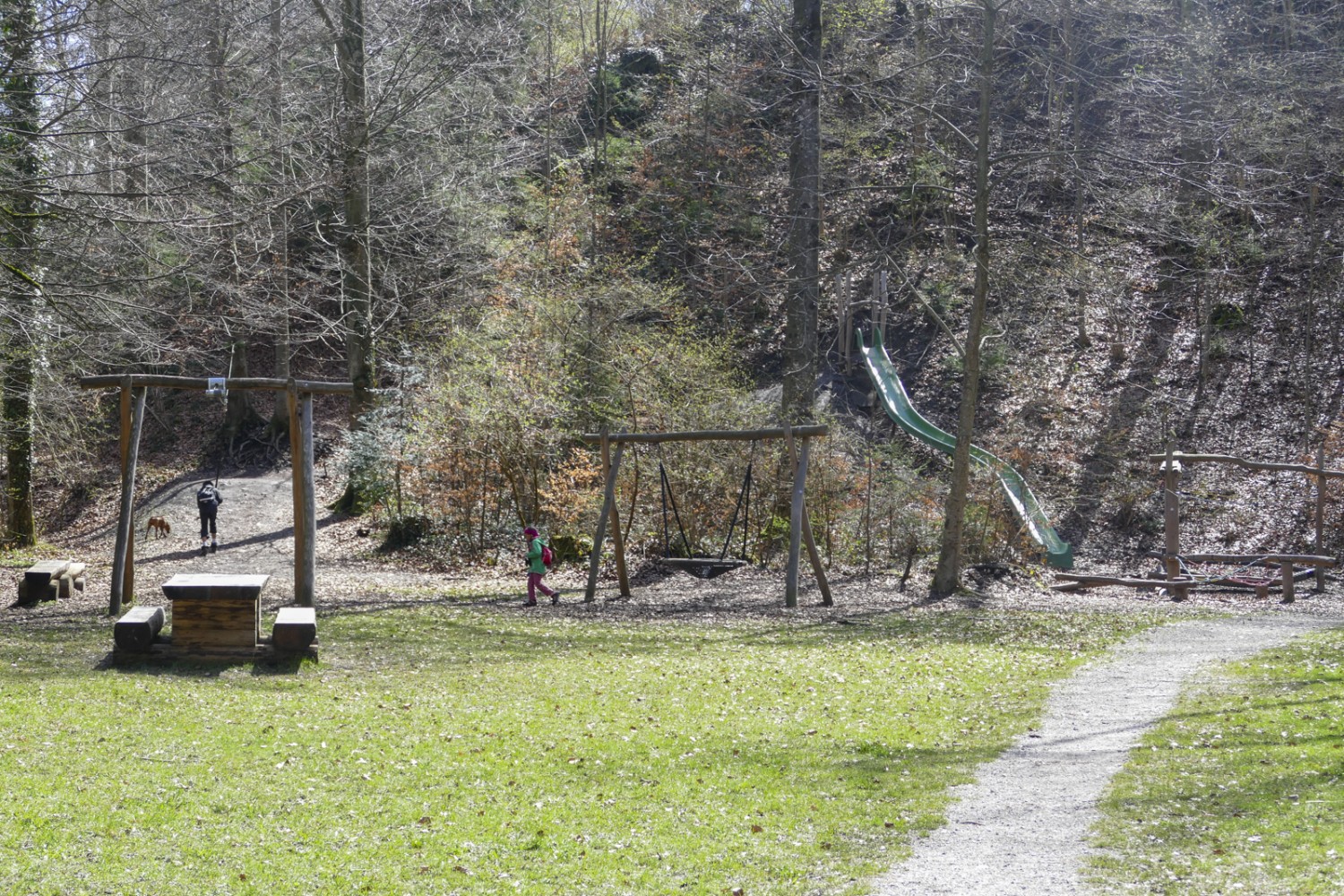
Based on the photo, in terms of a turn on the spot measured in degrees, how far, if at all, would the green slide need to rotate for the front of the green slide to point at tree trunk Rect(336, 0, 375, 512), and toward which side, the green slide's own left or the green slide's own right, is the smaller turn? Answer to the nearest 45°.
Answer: approximately 135° to the green slide's own right

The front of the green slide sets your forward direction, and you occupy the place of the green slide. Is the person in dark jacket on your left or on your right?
on your right

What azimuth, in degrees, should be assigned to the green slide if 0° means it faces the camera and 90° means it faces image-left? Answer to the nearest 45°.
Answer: approximately 315°

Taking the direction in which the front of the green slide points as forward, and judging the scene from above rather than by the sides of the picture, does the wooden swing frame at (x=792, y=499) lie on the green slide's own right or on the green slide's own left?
on the green slide's own right

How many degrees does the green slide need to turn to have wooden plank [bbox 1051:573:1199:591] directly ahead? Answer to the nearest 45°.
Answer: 0° — it already faces it

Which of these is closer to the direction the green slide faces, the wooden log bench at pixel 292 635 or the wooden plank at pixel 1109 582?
the wooden plank

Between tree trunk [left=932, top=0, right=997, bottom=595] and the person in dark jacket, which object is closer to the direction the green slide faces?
the tree trunk

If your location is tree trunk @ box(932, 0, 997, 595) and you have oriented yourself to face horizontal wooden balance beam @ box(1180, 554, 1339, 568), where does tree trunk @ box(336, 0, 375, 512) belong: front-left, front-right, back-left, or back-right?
back-left
